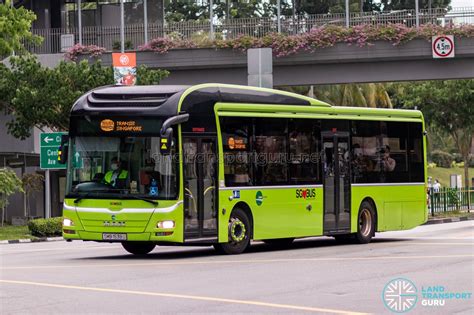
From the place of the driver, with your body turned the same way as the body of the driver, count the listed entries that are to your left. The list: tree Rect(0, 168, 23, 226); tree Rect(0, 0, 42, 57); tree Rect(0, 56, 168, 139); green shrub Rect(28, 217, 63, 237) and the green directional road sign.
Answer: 0

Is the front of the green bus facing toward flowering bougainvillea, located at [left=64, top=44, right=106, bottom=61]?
no

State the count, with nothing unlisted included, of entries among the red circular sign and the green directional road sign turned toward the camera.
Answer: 2

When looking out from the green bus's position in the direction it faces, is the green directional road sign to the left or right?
on its right

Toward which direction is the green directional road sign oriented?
toward the camera

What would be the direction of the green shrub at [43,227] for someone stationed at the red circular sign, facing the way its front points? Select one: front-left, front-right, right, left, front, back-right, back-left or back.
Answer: front-right

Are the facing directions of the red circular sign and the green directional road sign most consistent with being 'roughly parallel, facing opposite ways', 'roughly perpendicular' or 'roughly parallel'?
roughly parallel

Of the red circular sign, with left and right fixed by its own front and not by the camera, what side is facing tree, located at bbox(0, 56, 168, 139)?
right

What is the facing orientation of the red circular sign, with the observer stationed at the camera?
facing the viewer

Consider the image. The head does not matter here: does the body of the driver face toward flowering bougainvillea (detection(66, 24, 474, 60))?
no

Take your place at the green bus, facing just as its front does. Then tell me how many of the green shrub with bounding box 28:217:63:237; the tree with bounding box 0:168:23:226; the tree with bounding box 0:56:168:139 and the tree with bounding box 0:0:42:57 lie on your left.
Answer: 0

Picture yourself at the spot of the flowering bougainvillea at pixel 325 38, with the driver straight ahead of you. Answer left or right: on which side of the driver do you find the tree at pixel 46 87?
right

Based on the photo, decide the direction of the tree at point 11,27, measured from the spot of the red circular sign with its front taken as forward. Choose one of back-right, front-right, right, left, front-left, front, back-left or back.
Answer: front-right

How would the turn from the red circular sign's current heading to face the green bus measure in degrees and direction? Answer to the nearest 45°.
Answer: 0° — it already faces it

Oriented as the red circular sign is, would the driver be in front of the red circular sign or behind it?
in front
